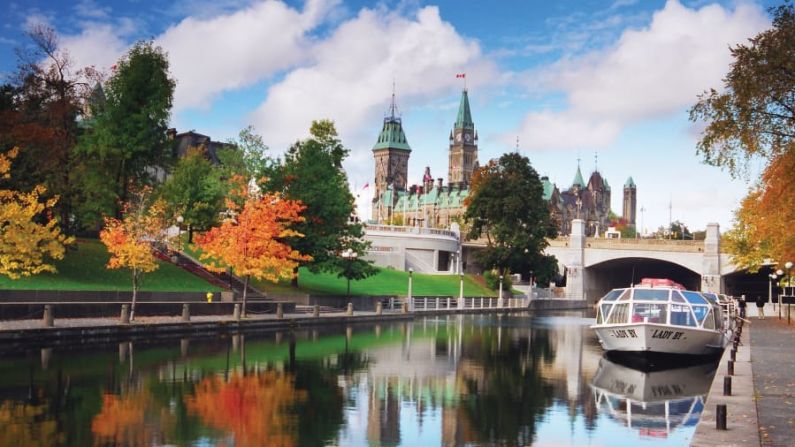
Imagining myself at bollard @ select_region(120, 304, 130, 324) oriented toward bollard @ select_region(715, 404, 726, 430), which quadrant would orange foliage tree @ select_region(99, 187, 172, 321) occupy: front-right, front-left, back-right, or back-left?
back-left

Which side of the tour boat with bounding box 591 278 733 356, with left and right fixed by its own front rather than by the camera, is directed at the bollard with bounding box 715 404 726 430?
front

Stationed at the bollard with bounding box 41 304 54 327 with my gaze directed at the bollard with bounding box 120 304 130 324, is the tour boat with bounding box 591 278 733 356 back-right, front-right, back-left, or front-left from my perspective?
front-right

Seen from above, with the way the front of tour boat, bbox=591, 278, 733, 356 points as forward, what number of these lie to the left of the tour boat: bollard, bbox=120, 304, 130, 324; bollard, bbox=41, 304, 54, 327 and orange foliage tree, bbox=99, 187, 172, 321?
0

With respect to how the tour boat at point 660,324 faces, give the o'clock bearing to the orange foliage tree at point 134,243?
The orange foliage tree is roughly at 3 o'clock from the tour boat.

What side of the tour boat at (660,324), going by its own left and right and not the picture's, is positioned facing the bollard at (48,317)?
right

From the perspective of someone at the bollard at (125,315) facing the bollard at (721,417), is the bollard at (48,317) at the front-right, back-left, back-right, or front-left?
front-right

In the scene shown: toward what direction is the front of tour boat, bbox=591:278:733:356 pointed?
toward the camera

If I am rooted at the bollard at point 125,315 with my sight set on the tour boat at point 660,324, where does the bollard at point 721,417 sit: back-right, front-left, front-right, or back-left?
front-right

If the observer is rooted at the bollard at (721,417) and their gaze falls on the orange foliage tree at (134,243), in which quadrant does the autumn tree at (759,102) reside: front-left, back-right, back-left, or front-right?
front-right

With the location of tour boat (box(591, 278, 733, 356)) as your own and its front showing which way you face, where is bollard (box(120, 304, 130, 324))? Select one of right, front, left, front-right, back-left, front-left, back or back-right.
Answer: right

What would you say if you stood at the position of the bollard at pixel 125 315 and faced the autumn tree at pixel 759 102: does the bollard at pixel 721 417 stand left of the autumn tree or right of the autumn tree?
right
